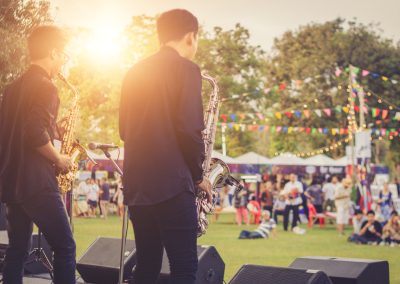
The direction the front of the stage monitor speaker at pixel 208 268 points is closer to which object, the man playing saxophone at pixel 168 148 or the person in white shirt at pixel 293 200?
the man playing saxophone

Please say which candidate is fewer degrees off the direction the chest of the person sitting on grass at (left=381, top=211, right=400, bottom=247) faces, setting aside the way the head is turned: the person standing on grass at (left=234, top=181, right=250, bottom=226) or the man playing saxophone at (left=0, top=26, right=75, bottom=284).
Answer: the man playing saxophone

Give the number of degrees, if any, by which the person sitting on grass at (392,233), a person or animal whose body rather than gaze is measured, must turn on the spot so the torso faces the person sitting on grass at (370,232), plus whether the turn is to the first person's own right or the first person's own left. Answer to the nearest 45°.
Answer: approximately 90° to the first person's own right

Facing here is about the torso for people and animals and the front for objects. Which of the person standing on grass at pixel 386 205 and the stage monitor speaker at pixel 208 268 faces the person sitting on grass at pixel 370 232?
the person standing on grass

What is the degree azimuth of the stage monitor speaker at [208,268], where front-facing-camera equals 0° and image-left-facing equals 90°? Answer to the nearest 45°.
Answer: approximately 45°

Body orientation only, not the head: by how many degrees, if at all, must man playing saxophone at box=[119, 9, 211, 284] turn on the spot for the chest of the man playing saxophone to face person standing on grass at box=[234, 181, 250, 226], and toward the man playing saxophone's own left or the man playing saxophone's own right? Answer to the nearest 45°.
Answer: approximately 45° to the man playing saxophone's own left

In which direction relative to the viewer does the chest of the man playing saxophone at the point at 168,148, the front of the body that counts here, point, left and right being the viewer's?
facing away from the viewer and to the right of the viewer

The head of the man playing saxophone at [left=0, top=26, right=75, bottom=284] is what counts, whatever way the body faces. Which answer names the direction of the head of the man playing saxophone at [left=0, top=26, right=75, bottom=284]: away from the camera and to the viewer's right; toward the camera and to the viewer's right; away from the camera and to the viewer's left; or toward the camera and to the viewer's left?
away from the camera and to the viewer's right

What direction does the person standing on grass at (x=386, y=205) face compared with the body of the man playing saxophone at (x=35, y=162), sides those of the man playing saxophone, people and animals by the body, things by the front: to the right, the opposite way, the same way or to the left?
the opposite way

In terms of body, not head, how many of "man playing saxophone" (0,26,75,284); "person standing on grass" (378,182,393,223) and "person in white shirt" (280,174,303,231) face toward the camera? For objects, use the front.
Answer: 2

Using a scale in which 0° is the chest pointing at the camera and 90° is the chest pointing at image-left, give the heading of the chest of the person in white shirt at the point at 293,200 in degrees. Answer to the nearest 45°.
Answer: approximately 0°

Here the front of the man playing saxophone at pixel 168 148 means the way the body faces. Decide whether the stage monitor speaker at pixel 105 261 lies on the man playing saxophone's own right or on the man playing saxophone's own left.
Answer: on the man playing saxophone's own left
